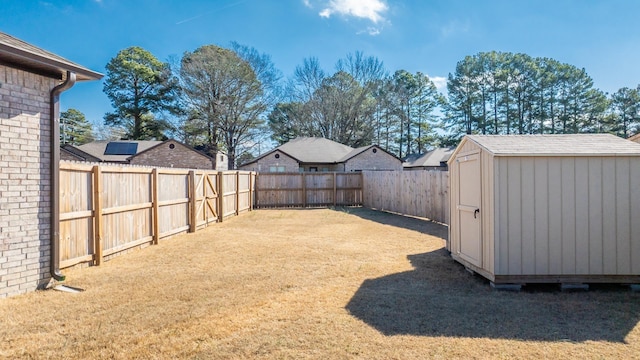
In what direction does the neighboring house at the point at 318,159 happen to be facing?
toward the camera

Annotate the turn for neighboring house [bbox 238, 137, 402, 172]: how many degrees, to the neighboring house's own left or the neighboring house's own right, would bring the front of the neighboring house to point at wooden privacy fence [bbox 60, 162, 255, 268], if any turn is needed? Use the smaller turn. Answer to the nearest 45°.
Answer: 0° — it already faces it

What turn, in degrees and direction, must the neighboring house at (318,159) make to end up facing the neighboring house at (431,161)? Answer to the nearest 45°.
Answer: approximately 135° to its left

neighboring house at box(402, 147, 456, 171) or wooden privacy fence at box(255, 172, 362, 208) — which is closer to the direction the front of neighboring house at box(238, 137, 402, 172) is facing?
the wooden privacy fence

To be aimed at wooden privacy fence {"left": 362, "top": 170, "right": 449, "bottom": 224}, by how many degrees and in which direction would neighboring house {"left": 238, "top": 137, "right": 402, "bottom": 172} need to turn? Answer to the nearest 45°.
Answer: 0° — it already faces it

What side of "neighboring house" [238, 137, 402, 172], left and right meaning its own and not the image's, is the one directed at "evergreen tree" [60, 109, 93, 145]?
right

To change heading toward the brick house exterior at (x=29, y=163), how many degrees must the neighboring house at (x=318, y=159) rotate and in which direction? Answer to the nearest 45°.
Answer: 0° — it already faces it

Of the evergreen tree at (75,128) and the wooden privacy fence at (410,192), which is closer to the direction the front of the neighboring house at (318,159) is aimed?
the wooden privacy fence

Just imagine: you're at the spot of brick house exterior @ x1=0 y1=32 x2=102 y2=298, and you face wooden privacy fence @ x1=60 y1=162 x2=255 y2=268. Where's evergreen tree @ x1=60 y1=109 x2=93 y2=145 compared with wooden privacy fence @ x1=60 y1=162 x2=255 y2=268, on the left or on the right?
left

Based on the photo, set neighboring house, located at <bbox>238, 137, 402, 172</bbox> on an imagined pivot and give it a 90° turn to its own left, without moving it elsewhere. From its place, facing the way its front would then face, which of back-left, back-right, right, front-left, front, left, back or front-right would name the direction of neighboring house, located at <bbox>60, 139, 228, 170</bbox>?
back

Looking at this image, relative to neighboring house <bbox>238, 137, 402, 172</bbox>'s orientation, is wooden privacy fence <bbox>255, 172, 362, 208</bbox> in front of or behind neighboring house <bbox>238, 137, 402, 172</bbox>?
in front

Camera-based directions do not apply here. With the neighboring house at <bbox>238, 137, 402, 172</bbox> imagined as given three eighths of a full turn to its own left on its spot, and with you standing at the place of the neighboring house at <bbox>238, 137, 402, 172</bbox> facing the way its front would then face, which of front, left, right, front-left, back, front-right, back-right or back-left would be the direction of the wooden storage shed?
back-right
